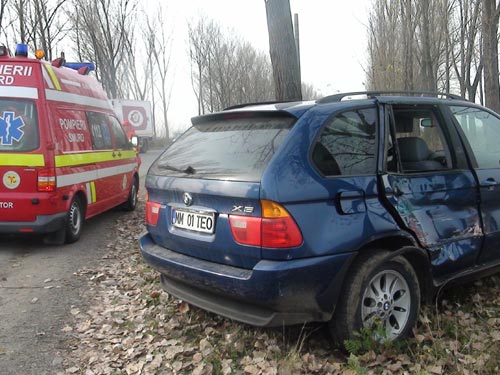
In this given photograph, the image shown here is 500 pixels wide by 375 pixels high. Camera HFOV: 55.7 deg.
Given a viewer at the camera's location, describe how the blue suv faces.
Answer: facing away from the viewer and to the right of the viewer

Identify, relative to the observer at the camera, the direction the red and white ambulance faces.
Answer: facing away from the viewer and to the right of the viewer

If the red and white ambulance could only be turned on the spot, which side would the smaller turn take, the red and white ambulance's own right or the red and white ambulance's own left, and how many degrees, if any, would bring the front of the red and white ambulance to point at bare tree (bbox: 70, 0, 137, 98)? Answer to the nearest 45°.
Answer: approximately 45° to the red and white ambulance's own left

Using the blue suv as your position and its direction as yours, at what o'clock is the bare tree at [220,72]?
The bare tree is roughly at 10 o'clock from the blue suv.

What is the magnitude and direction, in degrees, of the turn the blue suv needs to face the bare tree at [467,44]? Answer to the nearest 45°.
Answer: approximately 45° to its left

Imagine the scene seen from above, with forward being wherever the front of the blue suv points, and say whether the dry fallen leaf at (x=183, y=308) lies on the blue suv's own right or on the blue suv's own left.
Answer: on the blue suv's own left

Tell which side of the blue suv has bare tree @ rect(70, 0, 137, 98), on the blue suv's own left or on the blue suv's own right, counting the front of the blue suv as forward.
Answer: on the blue suv's own left

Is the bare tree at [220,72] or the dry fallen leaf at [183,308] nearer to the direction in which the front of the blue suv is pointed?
the bare tree
